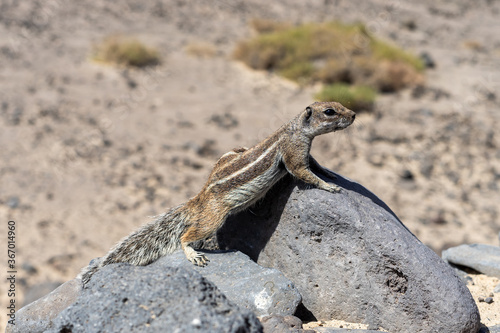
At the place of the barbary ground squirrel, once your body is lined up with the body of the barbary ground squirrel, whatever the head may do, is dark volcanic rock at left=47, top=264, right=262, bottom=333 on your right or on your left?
on your right

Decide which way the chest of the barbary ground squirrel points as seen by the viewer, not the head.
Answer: to the viewer's right

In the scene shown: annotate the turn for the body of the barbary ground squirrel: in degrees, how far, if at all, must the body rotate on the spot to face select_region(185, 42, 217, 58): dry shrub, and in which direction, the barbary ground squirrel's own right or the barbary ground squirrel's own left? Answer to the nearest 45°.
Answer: approximately 90° to the barbary ground squirrel's own left

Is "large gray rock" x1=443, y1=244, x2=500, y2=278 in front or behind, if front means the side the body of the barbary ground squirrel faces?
in front

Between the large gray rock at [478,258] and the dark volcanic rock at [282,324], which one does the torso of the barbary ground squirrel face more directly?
the large gray rock

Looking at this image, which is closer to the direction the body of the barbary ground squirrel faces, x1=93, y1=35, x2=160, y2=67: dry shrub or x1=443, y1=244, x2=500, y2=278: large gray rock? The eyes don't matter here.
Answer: the large gray rock

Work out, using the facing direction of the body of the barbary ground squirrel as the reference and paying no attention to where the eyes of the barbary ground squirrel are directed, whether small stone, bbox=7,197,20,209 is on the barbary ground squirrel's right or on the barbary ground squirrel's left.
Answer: on the barbary ground squirrel's left

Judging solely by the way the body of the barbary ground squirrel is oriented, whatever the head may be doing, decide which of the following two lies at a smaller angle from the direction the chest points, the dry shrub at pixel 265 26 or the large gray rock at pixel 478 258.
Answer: the large gray rock

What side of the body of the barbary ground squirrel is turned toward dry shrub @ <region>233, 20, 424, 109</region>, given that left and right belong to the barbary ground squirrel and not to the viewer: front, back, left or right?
left

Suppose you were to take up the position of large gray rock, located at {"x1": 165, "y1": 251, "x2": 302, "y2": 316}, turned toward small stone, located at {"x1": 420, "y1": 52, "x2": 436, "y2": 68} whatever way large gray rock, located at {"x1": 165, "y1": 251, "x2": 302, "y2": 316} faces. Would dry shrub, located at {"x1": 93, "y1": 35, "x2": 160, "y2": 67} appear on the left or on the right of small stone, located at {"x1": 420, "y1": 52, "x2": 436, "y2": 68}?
left

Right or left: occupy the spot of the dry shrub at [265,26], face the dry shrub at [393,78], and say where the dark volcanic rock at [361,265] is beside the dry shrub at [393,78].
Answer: right

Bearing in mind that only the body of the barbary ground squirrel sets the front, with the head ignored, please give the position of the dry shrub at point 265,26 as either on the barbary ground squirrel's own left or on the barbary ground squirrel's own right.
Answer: on the barbary ground squirrel's own left

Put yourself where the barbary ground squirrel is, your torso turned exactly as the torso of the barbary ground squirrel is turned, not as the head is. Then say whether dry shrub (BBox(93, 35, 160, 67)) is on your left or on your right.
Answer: on your left
